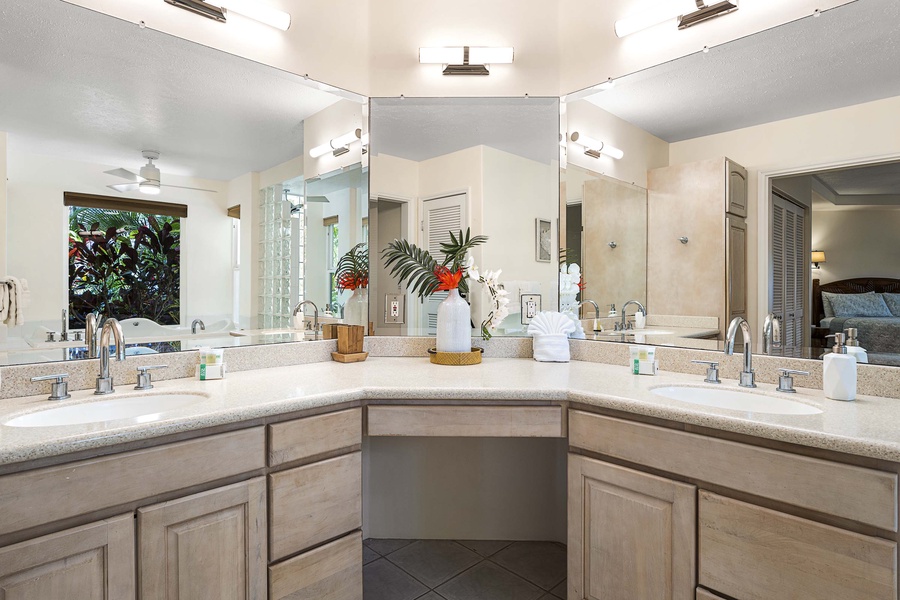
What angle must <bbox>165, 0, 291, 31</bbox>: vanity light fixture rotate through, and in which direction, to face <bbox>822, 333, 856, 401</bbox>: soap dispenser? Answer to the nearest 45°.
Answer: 0° — it already faces it

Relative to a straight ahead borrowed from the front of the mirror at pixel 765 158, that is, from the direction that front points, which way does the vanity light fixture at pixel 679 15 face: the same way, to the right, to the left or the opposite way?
the same way

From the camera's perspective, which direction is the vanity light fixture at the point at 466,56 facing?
toward the camera

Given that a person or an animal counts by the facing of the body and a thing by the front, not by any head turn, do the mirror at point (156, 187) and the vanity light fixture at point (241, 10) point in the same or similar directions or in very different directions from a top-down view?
same or similar directions

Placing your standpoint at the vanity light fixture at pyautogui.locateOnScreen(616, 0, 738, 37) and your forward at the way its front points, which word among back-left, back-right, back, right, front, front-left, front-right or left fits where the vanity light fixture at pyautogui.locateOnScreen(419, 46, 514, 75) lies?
front-right

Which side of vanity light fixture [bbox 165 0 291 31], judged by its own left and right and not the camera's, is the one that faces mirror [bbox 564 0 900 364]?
front

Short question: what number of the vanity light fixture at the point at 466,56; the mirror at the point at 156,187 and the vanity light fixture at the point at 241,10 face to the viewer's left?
0

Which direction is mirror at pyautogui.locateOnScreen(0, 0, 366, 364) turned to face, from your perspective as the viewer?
facing the viewer and to the right of the viewer

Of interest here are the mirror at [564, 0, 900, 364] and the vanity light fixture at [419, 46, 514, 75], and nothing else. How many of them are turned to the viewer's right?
0

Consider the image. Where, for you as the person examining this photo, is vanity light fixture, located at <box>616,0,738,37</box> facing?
facing the viewer and to the left of the viewer

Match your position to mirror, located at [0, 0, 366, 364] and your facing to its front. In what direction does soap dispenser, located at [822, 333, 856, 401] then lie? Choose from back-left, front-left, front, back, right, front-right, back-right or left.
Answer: front
